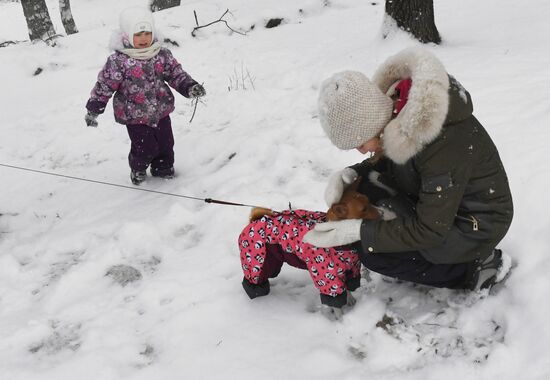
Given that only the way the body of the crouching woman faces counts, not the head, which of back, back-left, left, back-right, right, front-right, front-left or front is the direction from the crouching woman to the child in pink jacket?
front-right

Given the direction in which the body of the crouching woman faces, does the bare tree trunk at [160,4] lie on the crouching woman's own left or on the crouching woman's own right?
on the crouching woman's own right

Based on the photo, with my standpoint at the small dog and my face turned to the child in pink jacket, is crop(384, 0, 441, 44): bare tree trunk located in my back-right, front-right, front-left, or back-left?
front-right

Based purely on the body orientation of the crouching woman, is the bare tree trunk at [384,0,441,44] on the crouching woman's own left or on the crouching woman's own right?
on the crouching woman's own right

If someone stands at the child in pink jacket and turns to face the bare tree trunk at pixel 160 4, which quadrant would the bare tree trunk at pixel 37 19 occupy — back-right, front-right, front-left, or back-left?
front-left

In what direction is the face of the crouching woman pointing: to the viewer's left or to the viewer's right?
to the viewer's left

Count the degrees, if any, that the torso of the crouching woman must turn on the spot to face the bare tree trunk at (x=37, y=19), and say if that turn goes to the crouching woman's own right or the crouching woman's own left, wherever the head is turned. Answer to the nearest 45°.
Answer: approximately 45° to the crouching woman's own right

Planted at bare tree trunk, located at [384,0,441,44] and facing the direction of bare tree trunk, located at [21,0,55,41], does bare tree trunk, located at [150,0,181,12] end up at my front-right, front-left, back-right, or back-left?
front-right

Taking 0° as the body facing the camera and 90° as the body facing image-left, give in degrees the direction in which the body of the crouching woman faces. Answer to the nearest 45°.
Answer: approximately 90°
